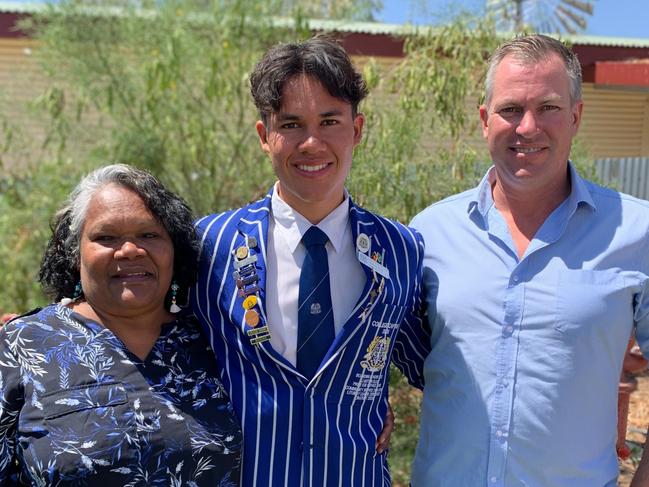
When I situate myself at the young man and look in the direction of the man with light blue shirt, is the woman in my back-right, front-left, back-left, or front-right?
back-right

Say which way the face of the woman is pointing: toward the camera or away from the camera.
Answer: toward the camera

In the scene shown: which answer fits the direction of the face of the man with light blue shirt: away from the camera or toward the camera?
toward the camera

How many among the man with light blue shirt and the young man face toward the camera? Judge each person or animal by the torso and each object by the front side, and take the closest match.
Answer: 2

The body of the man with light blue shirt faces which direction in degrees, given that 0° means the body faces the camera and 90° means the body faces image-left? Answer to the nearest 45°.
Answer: approximately 0°

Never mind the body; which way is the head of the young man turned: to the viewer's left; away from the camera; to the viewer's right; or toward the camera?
toward the camera

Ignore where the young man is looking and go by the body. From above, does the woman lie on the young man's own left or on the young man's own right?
on the young man's own right

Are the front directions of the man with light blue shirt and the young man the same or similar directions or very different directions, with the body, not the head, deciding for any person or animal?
same or similar directions

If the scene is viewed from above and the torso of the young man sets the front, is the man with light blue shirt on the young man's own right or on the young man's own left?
on the young man's own left

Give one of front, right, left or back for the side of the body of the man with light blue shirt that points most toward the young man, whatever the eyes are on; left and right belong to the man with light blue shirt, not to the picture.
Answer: right

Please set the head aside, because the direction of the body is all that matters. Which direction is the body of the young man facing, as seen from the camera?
toward the camera

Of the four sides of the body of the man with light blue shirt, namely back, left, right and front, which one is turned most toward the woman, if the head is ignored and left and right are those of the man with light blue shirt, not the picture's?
right
